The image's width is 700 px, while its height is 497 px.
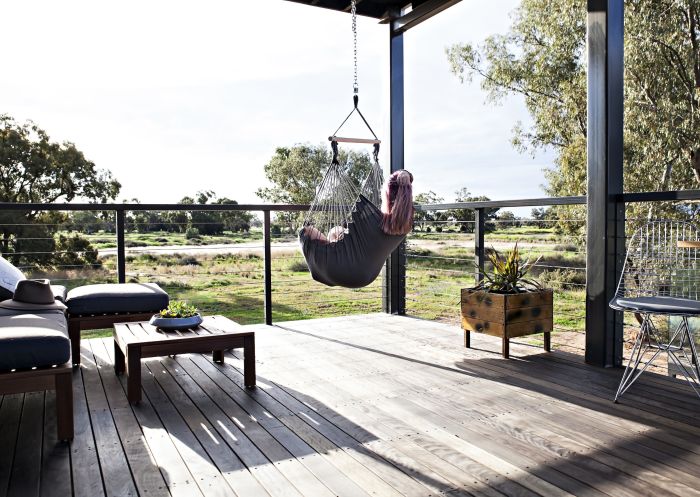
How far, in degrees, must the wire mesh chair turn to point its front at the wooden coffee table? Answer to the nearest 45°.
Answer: approximately 45° to its right

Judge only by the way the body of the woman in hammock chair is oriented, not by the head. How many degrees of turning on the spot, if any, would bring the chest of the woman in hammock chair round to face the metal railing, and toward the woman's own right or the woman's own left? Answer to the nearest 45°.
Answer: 0° — they already face it

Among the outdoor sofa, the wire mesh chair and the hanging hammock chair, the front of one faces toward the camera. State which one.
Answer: the wire mesh chair

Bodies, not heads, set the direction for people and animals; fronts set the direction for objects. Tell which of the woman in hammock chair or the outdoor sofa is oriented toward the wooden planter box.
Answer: the outdoor sofa

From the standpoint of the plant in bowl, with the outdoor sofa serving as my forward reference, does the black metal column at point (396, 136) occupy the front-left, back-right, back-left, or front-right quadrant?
back-right

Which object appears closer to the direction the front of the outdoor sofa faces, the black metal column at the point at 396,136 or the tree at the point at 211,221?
the black metal column

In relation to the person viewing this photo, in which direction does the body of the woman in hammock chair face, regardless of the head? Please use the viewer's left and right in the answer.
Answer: facing away from the viewer and to the left of the viewer

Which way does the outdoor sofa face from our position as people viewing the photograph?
facing to the right of the viewer

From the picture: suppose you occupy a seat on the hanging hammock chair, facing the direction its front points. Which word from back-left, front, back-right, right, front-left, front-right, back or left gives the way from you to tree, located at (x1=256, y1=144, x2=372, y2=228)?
front-right

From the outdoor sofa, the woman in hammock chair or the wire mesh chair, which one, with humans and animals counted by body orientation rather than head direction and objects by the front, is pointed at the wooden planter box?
the outdoor sofa

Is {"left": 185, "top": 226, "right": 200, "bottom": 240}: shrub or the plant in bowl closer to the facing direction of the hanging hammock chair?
the shrub

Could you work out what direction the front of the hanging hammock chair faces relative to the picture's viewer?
facing away from the viewer and to the left of the viewer

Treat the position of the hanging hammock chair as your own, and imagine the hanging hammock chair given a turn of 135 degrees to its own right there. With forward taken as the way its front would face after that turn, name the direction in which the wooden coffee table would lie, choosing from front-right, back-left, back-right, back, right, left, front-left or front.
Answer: back-right

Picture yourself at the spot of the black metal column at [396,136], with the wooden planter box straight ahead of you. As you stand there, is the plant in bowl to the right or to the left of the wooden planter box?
right
